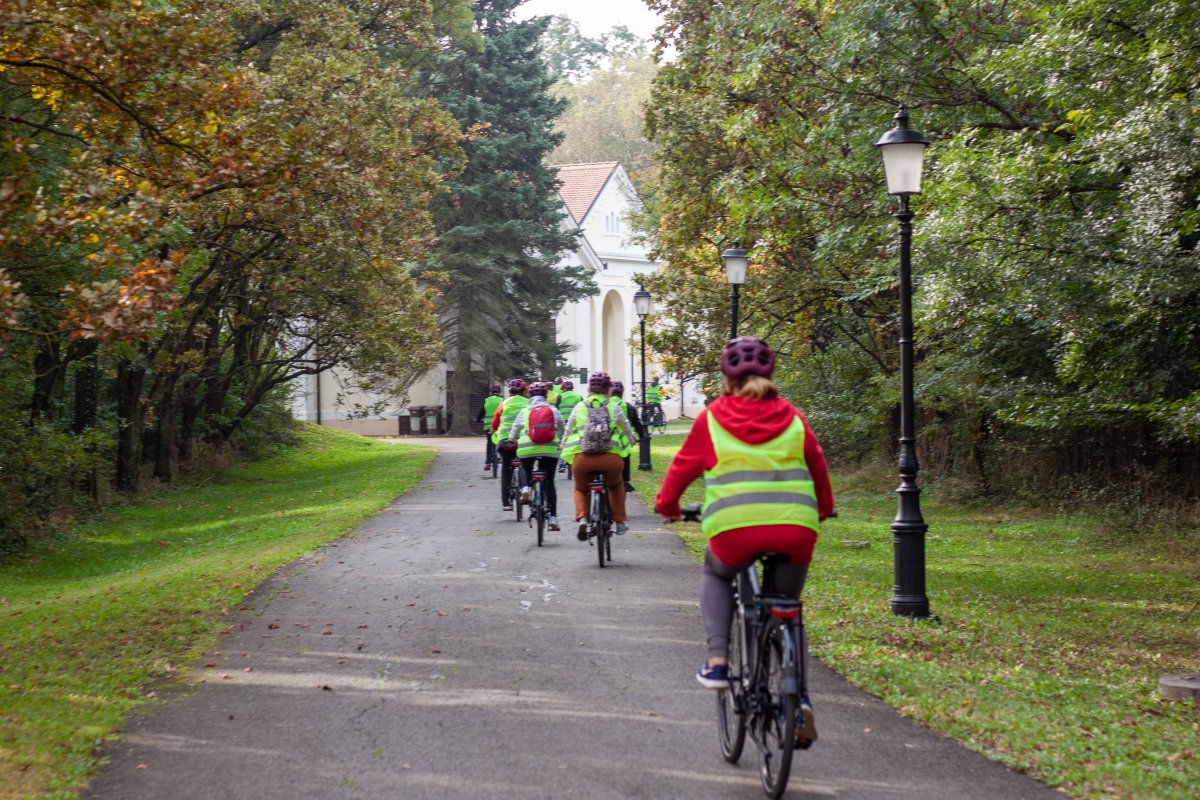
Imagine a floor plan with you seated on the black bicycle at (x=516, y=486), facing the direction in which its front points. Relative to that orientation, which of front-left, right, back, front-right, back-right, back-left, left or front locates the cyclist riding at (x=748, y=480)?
back

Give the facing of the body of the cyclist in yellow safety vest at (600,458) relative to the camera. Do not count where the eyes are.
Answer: away from the camera

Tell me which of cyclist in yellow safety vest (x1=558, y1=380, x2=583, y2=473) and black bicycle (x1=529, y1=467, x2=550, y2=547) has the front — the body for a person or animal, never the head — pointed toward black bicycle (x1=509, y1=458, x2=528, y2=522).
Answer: black bicycle (x1=529, y1=467, x2=550, y2=547)

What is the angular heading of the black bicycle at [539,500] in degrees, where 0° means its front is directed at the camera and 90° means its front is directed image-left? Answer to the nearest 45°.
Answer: approximately 180°

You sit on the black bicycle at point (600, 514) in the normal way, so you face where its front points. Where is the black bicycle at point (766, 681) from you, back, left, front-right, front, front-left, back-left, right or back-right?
back

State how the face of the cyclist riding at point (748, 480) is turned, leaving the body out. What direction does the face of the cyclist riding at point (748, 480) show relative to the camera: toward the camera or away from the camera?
away from the camera

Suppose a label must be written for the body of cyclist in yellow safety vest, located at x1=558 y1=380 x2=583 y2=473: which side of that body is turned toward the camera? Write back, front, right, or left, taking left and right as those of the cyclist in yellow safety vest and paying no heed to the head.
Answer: back

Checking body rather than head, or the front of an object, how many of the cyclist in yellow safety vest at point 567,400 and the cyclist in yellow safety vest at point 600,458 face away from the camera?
2

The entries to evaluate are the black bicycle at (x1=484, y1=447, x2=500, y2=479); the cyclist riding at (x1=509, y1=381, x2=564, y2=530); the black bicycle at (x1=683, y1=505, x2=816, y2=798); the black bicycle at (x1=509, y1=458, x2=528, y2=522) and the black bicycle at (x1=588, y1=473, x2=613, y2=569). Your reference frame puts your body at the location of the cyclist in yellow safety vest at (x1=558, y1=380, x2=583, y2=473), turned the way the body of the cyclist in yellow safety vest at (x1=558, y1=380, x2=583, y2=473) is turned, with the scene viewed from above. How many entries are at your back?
4

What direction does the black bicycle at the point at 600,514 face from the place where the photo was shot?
facing away from the viewer

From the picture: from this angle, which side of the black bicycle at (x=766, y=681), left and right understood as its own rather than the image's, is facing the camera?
back

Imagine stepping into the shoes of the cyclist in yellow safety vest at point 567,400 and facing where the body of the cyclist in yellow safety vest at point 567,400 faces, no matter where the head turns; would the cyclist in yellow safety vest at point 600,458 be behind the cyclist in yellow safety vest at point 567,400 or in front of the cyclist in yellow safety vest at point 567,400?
behind
